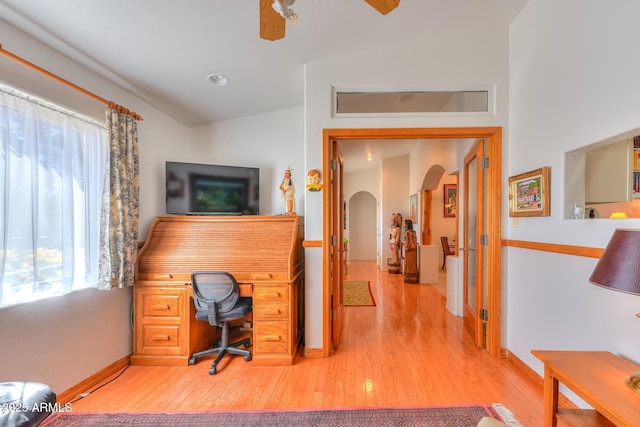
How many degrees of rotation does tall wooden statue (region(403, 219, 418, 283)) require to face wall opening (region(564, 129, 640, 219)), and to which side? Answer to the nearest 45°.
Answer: approximately 45° to its left

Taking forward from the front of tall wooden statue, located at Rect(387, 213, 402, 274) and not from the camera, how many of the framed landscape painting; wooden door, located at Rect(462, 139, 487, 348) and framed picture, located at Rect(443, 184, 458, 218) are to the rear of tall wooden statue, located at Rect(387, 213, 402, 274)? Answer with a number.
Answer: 1

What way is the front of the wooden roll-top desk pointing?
toward the camera

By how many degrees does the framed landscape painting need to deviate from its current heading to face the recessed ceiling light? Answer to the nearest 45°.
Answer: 0° — it already faces it

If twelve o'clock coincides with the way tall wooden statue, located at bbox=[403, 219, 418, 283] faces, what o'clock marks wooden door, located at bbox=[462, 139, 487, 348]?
The wooden door is roughly at 10 o'clock from the tall wooden statue.

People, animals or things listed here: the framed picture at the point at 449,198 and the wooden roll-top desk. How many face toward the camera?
2

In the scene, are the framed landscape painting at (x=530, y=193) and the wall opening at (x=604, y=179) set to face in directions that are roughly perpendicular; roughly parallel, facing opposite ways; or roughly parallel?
roughly parallel

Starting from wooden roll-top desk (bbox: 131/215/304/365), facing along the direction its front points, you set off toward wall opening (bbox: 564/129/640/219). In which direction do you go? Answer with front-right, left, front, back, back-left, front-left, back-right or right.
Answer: front-left

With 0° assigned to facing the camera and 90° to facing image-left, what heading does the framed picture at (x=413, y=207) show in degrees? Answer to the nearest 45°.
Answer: approximately 45°

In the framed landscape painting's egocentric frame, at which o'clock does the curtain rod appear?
The curtain rod is roughly at 12 o'clock from the framed landscape painting.

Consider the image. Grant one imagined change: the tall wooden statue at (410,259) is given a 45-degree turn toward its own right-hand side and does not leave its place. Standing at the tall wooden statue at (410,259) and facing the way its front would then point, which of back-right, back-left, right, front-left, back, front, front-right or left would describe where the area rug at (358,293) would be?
front-left

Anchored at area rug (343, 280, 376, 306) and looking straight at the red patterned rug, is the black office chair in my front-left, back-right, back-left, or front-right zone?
front-right

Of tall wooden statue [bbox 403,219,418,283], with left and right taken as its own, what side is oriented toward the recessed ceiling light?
front

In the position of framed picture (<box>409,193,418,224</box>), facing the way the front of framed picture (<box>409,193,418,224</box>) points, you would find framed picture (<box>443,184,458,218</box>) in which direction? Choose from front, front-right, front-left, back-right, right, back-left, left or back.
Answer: back

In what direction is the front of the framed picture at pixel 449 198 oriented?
toward the camera
